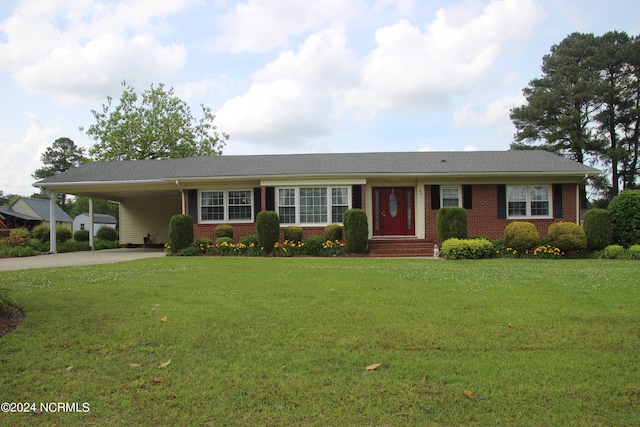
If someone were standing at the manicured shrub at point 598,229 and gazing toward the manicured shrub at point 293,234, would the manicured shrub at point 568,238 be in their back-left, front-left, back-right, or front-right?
front-left

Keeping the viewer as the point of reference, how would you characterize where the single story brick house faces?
facing the viewer

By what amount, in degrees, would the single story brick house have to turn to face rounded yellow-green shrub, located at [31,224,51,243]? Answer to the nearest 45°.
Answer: approximately 90° to its right

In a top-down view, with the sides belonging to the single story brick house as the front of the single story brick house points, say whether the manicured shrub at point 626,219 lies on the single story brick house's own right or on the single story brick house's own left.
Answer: on the single story brick house's own left

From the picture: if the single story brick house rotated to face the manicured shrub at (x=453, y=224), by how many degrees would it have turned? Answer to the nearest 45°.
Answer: approximately 45° to its left
